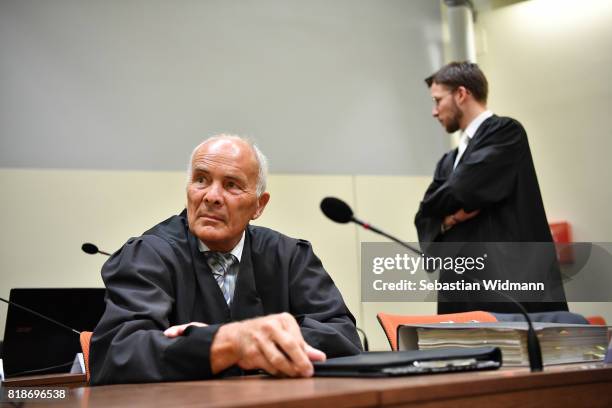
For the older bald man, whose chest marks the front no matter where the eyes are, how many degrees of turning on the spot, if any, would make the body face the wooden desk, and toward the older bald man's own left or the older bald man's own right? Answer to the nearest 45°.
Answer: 0° — they already face it

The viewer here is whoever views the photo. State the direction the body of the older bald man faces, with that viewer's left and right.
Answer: facing the viewer

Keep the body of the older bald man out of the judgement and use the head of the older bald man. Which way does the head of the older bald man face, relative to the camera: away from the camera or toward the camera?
toward the camera

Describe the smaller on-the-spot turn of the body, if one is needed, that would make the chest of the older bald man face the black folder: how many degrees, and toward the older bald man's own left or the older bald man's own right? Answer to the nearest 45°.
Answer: approximately 45° to the older bald man's own left
